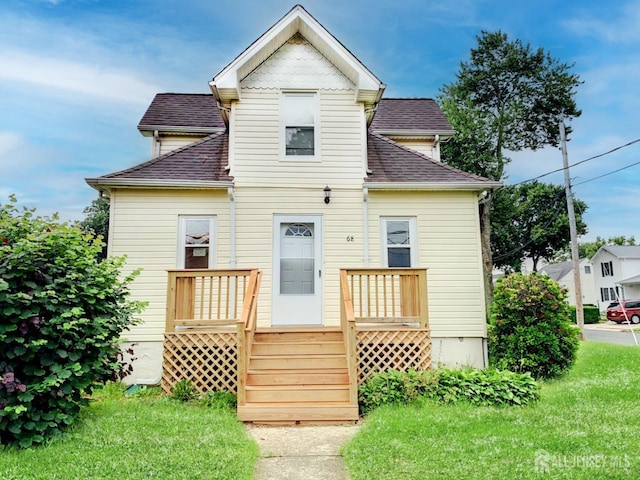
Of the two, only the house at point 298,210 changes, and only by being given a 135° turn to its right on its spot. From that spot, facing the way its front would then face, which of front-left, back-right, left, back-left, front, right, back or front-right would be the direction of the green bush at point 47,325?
left

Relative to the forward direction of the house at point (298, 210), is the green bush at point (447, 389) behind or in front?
in front

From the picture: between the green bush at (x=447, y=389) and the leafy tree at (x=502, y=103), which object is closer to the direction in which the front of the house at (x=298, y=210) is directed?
the green bush

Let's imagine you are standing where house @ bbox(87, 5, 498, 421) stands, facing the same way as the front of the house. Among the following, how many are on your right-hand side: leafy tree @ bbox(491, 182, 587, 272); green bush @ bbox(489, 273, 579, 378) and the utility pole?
0

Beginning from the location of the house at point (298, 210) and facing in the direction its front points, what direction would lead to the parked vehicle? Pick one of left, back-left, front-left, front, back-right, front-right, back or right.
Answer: back-left

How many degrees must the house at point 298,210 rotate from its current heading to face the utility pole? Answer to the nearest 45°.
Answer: approximately 135° to its left

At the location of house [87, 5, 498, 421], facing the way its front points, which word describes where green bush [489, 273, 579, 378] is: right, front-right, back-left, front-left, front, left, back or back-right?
left

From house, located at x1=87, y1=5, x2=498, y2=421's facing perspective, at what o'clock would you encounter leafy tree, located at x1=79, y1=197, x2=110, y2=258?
The leafy tree is roughly at 5 o'clock from the house.

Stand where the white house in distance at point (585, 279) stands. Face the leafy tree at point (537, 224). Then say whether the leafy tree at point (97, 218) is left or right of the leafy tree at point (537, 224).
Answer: right

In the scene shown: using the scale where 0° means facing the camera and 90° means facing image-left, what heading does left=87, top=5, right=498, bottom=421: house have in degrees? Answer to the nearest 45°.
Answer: approximately 0°

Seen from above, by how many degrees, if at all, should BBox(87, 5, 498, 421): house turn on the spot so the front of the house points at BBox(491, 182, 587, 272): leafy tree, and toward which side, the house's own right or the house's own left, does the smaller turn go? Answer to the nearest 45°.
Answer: approximately 135° to the house's own left

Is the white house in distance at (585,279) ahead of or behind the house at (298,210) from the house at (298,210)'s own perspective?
behind
